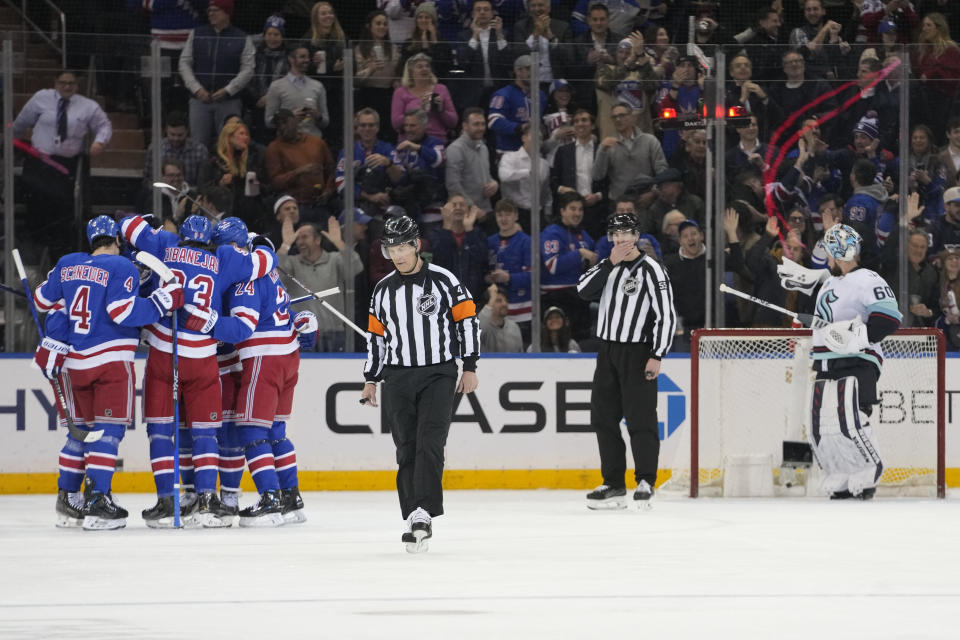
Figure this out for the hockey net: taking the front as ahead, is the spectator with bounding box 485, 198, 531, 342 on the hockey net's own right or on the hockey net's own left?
on the hockey net's own right

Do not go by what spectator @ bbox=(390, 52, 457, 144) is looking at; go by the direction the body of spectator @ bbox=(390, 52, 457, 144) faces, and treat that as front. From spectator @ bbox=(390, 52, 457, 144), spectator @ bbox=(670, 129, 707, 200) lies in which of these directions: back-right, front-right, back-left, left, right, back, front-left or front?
left

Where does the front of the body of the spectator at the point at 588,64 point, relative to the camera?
toward the camera

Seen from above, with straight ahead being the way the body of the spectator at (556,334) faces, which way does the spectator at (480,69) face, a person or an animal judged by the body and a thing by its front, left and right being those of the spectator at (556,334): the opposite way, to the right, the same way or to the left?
the same way

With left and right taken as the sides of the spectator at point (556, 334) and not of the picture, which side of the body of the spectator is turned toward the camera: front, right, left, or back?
front

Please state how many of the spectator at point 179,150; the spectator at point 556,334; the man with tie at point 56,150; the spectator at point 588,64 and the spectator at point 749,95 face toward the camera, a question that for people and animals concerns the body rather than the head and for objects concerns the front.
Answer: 5

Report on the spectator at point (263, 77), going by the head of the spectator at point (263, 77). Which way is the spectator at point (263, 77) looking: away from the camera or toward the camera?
toward the camera

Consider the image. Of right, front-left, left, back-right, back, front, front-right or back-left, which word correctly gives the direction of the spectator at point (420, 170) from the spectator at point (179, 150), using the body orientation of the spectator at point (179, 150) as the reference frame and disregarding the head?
left

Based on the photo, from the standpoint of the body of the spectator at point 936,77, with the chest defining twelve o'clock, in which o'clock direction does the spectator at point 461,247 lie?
the spectator at point 461,247 is roughly at 1 o'clock from the spectator at point 936,77.

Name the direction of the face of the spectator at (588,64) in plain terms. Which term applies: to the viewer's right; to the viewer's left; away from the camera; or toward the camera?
toward the camera

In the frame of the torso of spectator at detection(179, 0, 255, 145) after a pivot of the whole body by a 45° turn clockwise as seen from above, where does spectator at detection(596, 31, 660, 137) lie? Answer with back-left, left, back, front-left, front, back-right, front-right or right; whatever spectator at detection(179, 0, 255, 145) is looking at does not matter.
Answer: back-left

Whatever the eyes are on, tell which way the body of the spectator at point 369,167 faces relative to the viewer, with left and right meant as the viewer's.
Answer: facing the viewer

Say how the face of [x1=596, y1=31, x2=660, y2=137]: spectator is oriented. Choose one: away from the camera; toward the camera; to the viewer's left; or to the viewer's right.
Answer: toward the camera

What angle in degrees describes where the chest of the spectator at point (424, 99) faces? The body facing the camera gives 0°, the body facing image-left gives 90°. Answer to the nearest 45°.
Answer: approximately 0°
